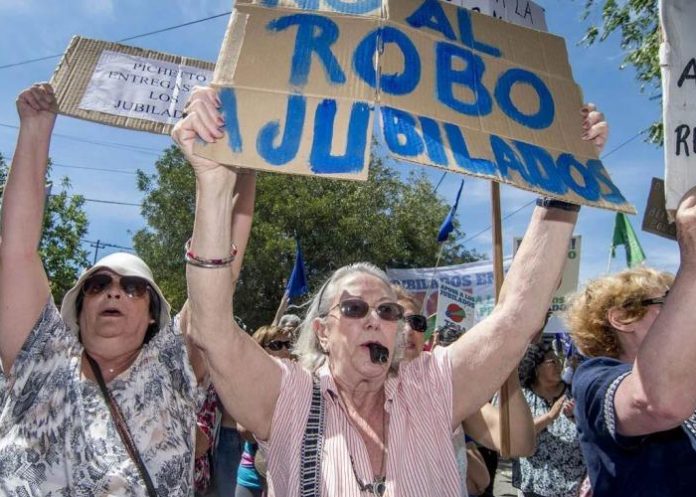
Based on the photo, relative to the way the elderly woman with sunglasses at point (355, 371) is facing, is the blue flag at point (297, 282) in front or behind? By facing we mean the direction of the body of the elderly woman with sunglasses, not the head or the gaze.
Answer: behind

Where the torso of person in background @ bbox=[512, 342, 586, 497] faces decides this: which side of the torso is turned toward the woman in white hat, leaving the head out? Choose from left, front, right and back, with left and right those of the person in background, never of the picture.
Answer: right

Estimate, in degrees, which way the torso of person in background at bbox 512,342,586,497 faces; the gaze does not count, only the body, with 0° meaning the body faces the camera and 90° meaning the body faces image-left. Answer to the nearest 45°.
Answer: approximately 315°

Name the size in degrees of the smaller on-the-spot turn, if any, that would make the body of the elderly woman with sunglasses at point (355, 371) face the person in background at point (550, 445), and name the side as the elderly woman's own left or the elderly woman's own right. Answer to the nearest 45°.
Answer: approximately 135° to the elderly woman's own left

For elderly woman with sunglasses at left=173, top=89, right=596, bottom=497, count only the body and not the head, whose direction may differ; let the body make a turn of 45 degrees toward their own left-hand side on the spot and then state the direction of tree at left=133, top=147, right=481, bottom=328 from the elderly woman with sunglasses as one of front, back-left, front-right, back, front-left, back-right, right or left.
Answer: back-left

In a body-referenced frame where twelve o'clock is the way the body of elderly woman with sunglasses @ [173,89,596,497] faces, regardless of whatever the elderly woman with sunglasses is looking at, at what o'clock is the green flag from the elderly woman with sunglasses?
The green flag is roughly at 7 o'clock from the elderly woman with sunglasses.

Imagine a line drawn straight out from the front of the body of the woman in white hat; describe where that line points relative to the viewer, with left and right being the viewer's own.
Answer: facing the viewer

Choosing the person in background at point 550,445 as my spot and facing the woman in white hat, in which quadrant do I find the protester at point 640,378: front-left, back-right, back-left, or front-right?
front-left

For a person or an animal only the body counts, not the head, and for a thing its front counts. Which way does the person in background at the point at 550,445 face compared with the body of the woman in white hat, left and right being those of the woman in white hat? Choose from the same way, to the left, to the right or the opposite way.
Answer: the same way

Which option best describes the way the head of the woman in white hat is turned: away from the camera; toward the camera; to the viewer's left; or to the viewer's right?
toward the camera

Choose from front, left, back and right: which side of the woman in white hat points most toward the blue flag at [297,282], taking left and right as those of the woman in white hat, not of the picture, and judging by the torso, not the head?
back

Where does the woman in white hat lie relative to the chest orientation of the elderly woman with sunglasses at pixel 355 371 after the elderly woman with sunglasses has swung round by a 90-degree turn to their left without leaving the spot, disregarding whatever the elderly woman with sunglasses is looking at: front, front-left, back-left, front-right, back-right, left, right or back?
back

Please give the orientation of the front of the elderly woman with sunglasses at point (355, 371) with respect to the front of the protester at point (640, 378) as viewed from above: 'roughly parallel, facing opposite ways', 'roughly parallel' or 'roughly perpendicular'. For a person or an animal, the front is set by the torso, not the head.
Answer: roughly perpendicular

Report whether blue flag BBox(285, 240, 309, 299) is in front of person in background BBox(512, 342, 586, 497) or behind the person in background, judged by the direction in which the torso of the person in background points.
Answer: behind

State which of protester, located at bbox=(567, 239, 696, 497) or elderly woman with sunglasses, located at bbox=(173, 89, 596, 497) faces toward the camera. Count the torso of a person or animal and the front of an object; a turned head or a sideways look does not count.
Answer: the elderly woman with sunglasses

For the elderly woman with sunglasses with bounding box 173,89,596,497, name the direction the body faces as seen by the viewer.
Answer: toward the camera
